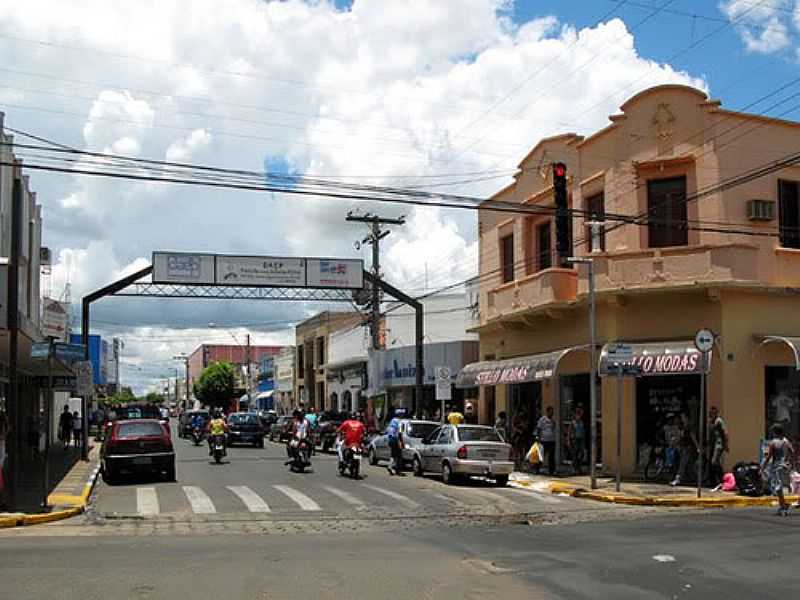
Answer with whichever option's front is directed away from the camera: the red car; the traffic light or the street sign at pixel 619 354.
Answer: the red car

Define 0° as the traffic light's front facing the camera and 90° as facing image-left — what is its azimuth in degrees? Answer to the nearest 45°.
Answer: approximately 0°

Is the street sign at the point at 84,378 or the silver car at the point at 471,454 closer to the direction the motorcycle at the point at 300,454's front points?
the street sign

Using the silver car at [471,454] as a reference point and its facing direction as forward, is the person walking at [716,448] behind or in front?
behind

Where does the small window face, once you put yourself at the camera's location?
facing the viewer

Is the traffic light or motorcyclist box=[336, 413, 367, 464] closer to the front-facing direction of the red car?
the motorcyclist
